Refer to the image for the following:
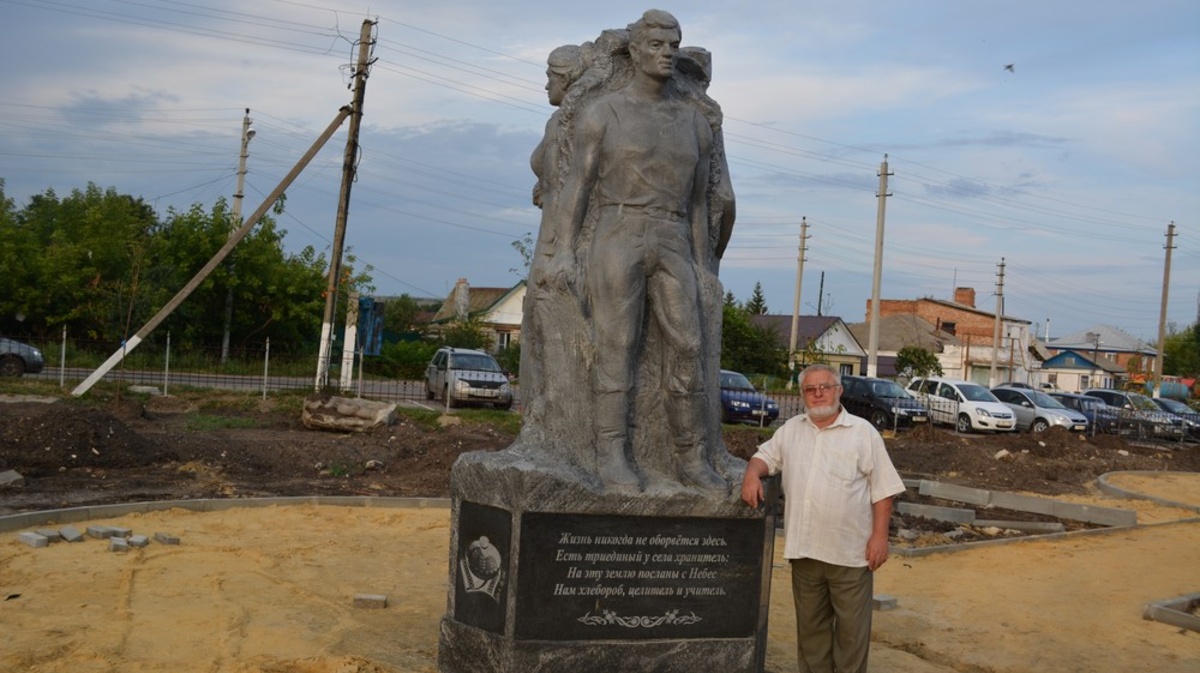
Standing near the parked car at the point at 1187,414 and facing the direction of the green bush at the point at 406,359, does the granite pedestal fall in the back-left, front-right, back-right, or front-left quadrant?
front-left

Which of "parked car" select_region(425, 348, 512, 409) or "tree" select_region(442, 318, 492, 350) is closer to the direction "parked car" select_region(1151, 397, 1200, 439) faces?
the parked car

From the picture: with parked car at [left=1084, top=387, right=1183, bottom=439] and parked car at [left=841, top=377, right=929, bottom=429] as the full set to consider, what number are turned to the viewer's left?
0

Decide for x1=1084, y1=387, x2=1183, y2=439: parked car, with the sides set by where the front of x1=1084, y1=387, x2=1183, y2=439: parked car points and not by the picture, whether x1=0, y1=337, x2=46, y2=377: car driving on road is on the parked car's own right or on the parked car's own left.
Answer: on the parked car's own right

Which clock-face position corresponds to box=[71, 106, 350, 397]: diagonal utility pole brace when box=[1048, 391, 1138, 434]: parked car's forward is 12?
The diagonal utility pole brace is roughly at 3 o'clock from the parked car.

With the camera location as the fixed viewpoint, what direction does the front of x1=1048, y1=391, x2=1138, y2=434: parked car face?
facing the viewer and to the right of the viewer

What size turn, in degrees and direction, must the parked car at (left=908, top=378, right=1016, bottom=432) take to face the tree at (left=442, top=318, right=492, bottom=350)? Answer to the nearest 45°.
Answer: approximately 135° to its right

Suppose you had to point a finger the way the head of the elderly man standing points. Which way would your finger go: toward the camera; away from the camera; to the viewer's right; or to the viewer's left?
toward the camera

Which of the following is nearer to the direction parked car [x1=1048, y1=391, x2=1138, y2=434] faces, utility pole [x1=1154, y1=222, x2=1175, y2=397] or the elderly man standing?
the elderly man standing

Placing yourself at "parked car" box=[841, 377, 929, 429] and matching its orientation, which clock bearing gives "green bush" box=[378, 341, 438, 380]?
The green bush is roughly at 5 o'clock from the parked car.

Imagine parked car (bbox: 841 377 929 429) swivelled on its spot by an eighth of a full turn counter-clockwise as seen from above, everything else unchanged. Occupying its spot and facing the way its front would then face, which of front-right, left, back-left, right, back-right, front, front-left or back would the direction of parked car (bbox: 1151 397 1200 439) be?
front-left

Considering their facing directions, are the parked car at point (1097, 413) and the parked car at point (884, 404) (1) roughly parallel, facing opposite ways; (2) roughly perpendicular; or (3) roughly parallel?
roughly parallel

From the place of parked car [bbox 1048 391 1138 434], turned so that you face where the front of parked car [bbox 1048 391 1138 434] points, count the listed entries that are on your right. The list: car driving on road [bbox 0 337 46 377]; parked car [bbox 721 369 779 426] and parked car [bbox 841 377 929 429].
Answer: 3

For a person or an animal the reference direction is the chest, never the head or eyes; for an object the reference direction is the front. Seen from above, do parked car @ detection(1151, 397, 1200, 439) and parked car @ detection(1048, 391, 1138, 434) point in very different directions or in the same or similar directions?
same or similar directions
